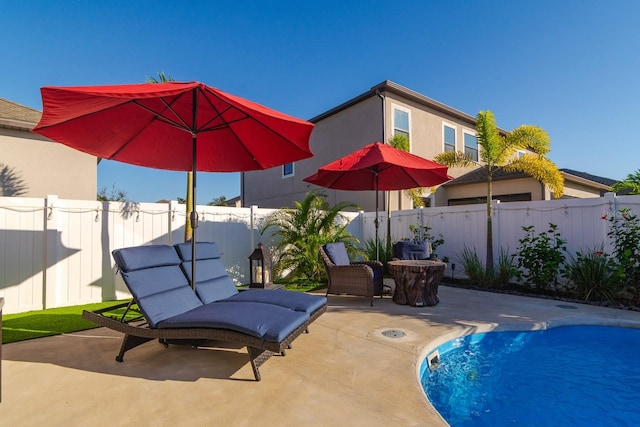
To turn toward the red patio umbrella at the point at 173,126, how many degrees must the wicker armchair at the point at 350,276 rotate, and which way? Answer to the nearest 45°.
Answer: approximately 135° to its right

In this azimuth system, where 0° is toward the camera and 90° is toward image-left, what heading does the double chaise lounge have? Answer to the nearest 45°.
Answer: approximately 315°

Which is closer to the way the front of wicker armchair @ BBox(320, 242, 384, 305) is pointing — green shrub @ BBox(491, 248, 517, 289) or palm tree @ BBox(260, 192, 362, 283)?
the green shrub

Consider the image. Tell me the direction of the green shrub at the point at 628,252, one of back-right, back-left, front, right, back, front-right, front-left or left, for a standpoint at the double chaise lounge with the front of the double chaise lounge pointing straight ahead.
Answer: front-left

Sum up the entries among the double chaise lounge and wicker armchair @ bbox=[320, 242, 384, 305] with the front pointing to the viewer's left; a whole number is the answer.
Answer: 0

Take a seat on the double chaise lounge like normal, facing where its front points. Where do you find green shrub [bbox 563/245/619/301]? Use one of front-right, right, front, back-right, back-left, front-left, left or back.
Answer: front-left

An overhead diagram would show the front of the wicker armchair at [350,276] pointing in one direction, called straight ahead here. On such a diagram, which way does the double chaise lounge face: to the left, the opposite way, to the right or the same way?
the same way

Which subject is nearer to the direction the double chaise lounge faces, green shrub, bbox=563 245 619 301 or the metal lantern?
the green shrub

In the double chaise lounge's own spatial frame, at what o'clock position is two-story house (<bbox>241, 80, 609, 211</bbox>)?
The two-story house is roughly at 9 o'clock from the double chaise lounge.

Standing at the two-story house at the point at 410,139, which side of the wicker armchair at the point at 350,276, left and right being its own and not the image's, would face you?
left

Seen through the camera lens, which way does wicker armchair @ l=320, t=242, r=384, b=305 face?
facing to the right of the viewer

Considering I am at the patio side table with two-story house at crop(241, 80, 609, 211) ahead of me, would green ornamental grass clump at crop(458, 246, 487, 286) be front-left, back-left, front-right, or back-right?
front-right

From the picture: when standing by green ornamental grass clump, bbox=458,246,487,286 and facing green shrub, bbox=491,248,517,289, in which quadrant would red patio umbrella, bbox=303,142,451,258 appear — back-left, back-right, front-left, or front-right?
back-right
